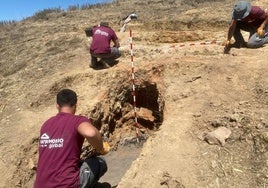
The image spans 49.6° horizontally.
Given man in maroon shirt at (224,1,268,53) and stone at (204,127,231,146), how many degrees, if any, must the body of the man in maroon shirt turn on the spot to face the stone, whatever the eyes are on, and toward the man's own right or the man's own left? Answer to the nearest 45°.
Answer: approximately 45° to the man's own left

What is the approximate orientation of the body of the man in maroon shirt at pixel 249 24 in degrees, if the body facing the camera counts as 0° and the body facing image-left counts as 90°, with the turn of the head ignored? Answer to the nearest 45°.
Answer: approximately 45°

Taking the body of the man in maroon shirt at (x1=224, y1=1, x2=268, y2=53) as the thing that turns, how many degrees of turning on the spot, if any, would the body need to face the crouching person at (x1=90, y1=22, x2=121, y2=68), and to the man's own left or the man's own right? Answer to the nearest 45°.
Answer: approximately 45° to the man's own right
